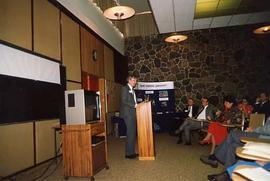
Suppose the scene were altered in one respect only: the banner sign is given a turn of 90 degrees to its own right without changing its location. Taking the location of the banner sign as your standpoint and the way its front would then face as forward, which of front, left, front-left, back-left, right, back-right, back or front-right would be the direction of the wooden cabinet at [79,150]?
left

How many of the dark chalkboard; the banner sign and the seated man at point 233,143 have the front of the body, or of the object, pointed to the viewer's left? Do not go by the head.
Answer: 1

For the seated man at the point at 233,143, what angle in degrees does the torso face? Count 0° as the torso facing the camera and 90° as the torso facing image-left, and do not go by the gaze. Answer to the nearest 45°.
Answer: approximately 90°

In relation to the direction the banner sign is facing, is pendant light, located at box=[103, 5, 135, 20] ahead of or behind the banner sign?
ahead

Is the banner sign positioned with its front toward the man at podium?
yes

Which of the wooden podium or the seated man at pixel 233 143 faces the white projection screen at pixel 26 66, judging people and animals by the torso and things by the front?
the seated man

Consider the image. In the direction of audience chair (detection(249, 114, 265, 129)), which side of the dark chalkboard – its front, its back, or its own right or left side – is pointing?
front

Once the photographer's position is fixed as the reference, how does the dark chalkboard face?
facing the viewer and to the right of the viewer

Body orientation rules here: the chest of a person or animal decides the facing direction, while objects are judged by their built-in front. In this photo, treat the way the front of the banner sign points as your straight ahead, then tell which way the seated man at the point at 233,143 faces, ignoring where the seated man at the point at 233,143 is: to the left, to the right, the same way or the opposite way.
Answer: to the right

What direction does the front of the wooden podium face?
to the viewer's right
